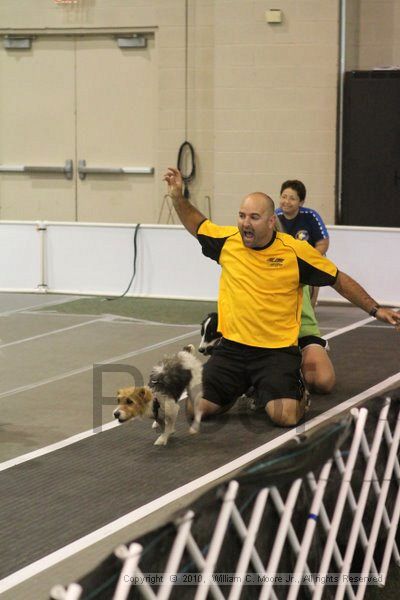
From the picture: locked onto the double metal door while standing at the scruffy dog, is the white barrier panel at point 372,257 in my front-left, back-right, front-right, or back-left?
front-right

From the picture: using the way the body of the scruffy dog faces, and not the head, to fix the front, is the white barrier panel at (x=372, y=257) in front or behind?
behind

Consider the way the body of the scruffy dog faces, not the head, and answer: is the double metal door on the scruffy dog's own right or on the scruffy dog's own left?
on the scruffy dog's own right

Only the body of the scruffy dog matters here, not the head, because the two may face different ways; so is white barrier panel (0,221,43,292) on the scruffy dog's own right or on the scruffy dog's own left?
on the scruffy dog's own right

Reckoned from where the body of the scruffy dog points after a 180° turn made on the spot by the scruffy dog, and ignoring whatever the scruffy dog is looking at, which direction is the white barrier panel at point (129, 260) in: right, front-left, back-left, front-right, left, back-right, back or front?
front-left
